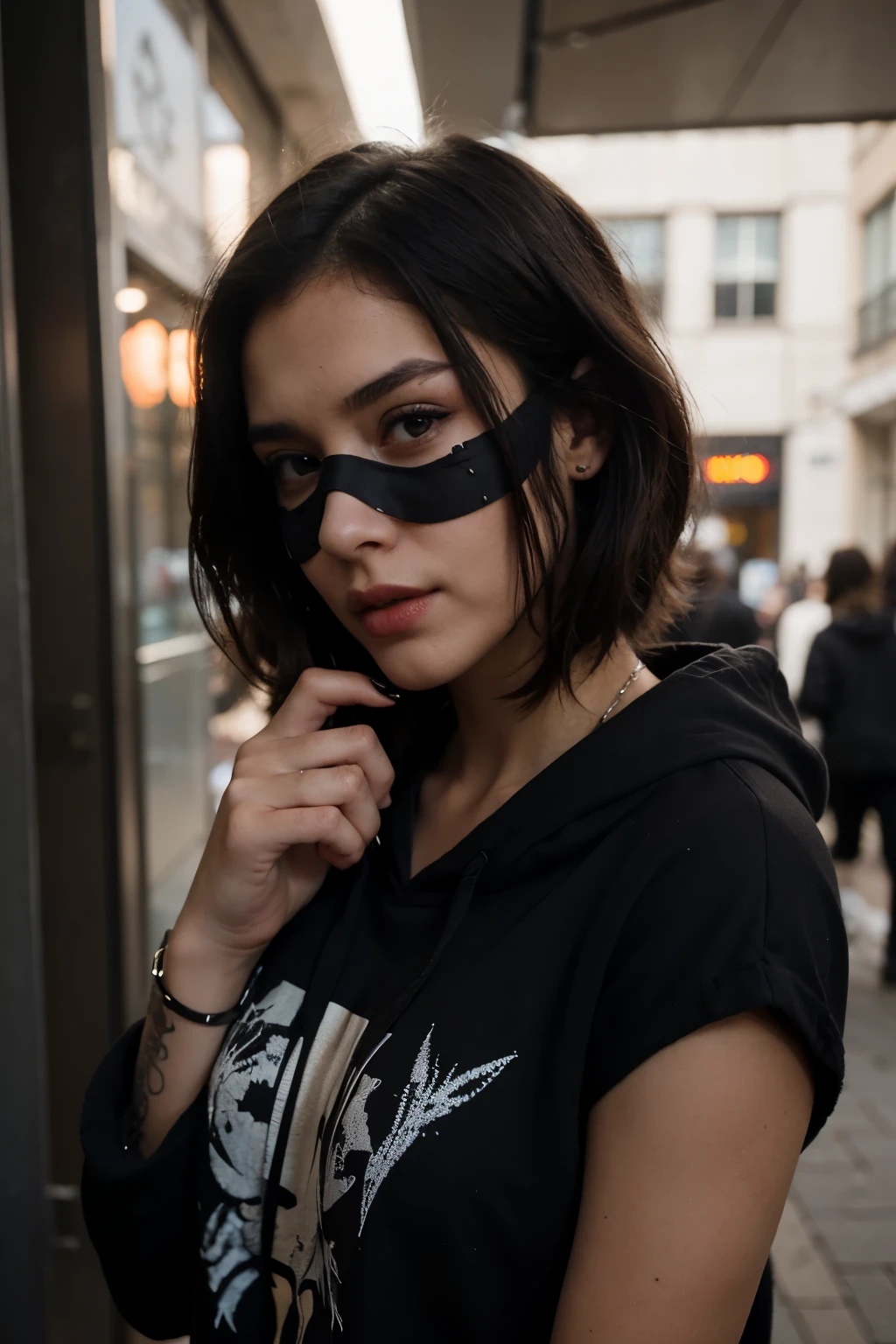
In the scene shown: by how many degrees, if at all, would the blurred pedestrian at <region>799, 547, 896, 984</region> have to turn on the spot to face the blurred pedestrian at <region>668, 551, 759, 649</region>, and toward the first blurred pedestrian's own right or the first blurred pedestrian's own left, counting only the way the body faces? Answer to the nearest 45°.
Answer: approximately 45° to the first blurred pedestrian's own left

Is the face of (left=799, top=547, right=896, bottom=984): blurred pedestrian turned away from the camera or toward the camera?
away from the camera

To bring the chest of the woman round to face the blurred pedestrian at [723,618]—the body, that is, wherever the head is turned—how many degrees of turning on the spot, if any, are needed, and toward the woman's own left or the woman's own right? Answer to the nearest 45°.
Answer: approximately 135° to the woman's own right

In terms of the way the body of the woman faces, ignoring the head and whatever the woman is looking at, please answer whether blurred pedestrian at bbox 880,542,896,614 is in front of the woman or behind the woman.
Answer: behind

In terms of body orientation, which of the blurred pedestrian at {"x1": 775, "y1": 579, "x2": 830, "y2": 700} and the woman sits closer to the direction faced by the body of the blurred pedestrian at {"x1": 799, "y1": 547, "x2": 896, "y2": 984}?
the blurred pedestrian

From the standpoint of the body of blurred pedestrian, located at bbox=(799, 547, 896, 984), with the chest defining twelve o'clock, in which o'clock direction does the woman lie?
The woman is roughly at 6 o'clock from the blurred pedestrian.

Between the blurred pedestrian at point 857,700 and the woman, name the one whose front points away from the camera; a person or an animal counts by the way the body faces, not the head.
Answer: the blurred pedestrian

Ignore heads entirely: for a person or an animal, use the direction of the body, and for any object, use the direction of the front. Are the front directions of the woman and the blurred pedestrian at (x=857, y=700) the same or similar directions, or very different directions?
very different directions

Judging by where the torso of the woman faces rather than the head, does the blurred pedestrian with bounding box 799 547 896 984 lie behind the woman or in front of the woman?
behind

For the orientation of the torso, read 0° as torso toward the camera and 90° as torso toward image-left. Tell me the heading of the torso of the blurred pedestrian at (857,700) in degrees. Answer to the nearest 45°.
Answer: approximately 180°

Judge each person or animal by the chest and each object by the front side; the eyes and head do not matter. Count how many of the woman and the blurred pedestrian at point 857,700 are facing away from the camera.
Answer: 1
